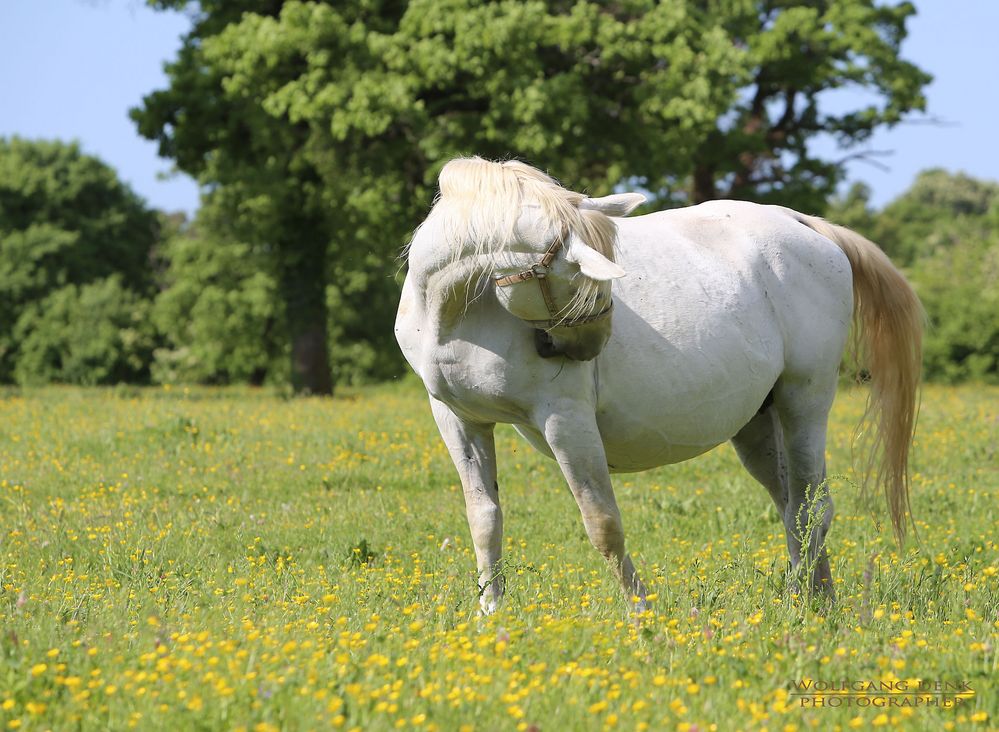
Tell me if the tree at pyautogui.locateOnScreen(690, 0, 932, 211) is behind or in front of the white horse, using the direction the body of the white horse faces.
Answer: behind

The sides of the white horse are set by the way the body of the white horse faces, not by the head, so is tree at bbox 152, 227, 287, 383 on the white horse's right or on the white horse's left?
on the white horse's right

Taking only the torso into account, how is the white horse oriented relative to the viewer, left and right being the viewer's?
facing the viewer and to the left of the viewer

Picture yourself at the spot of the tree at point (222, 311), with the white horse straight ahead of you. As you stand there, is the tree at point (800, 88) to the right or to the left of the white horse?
left

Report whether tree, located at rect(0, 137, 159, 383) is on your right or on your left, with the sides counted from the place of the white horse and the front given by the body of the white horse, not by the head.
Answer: on your right
